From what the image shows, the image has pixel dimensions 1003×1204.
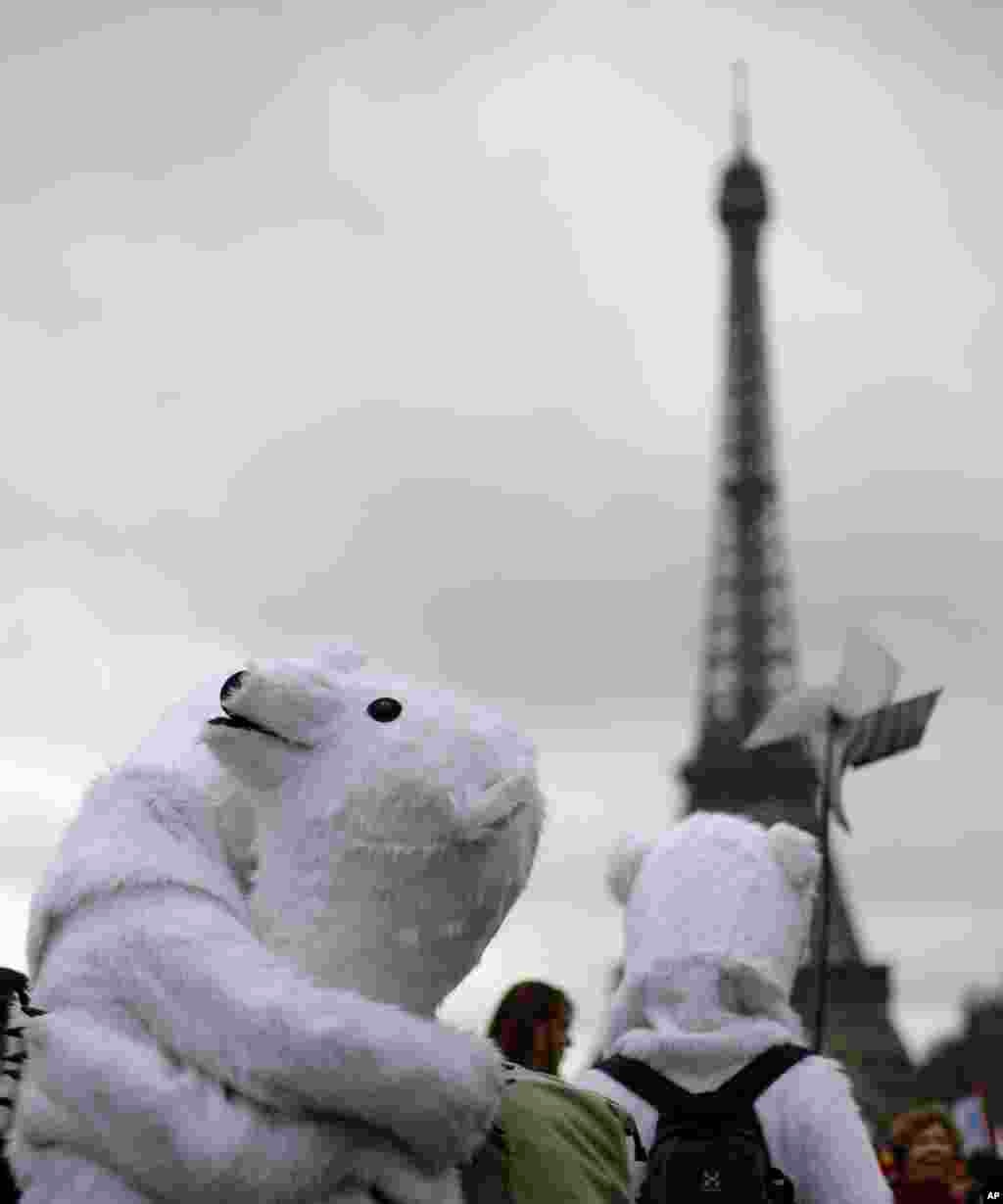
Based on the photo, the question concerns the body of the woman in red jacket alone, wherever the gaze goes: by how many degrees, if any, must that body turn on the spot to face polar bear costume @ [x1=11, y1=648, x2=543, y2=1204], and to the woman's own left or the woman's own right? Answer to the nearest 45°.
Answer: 0° — they already face it

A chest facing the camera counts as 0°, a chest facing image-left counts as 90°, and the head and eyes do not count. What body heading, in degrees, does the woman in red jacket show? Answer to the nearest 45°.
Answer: approximately 0°
